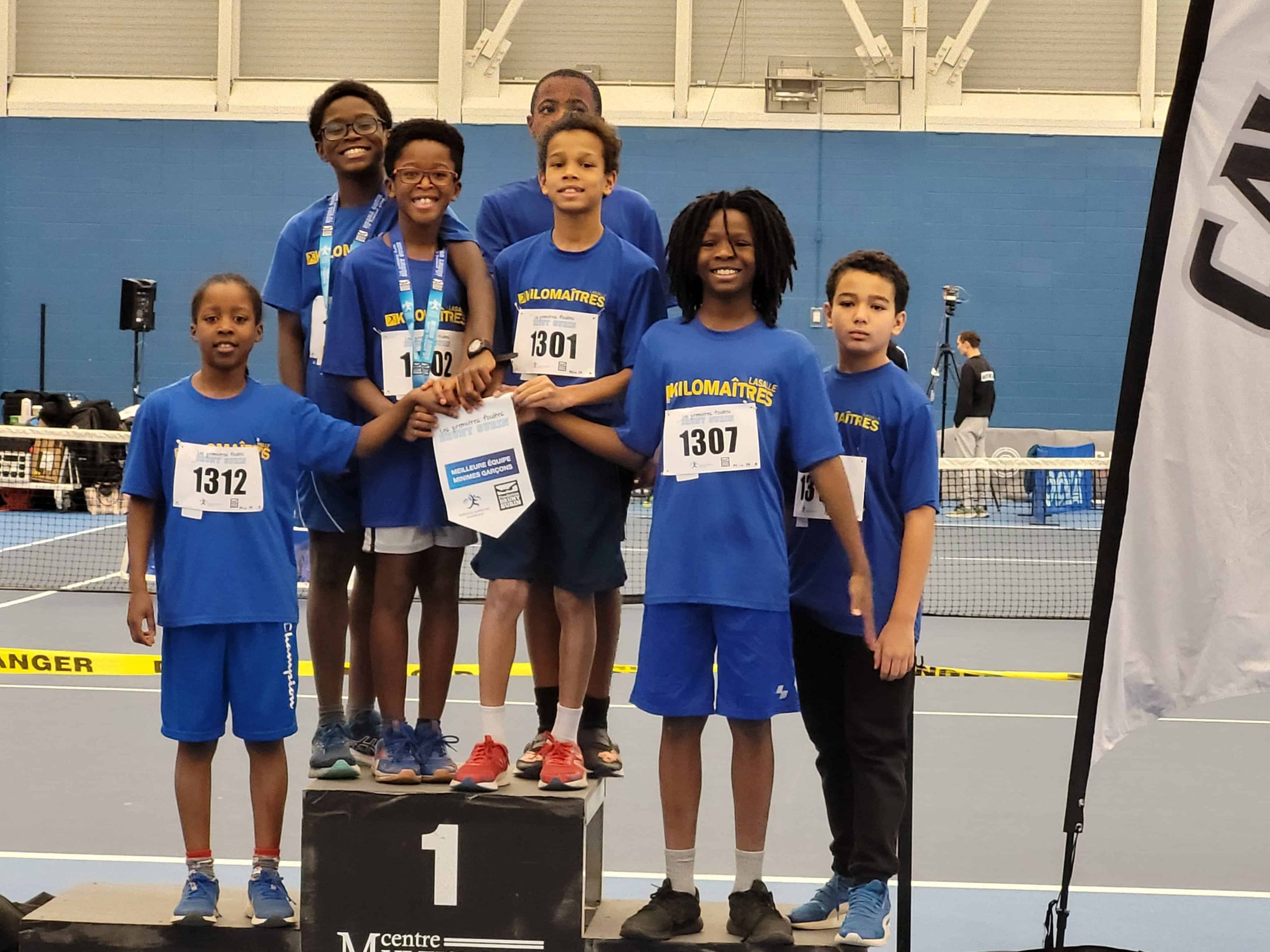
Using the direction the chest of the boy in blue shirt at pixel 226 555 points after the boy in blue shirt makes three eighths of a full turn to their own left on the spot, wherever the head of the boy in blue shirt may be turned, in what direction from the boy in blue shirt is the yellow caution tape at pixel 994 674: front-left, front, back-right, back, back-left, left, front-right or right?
front

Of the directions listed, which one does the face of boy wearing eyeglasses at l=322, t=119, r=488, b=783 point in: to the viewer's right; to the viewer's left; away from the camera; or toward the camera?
toward the camera

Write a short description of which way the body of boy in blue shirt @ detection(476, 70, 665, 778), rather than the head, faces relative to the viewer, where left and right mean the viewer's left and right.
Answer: facing the viewer

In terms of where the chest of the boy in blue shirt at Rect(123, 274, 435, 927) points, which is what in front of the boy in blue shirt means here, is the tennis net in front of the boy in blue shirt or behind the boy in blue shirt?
behind

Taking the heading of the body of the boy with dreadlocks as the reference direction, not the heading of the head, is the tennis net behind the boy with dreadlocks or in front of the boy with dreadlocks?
behind

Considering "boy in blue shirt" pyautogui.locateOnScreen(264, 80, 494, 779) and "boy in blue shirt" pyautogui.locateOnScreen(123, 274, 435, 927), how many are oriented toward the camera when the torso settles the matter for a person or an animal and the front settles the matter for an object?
2

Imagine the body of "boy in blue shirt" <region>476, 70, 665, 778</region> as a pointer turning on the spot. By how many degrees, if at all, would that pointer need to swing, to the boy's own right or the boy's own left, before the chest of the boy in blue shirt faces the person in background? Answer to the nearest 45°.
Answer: approximately 180°

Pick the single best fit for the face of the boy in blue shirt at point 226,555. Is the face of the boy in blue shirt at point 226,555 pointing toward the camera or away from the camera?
toward the camera

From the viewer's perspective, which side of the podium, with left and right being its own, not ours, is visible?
front

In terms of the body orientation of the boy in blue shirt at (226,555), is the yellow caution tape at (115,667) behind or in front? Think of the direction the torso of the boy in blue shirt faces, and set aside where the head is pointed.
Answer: behind

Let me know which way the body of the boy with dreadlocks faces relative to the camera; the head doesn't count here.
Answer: toward the camera
